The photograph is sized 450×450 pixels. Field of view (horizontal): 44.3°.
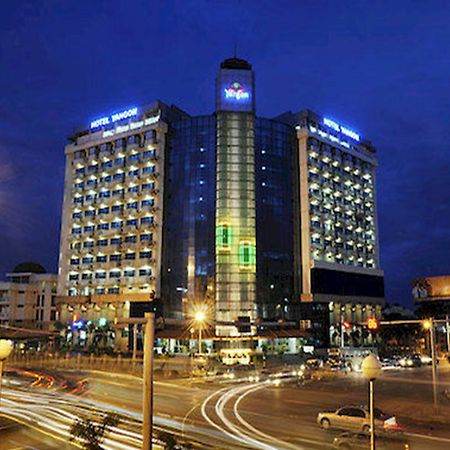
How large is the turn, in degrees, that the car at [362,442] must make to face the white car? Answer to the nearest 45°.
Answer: approximately 90° to its right

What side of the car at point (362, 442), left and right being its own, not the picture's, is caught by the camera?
left
